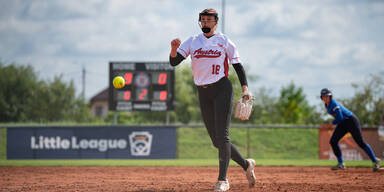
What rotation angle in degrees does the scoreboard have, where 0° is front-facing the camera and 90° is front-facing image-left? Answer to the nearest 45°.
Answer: approximately 0°

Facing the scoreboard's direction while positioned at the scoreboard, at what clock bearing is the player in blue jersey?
The player in blue jersey is roughly at 11 o'clock from the scoreboard.

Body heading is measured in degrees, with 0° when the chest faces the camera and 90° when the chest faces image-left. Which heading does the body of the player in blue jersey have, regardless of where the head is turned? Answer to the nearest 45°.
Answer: approximately 90°

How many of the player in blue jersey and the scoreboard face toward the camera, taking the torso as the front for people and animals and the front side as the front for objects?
1

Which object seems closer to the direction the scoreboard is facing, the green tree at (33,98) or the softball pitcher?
the softball pitcher

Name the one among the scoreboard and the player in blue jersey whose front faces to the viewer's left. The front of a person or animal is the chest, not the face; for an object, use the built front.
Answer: the player in blue jersey

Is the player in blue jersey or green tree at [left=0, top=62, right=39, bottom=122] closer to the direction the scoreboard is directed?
the player in blue jersey

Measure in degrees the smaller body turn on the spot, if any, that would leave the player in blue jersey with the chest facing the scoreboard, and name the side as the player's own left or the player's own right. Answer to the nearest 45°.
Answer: approximately 45° to the player's own right

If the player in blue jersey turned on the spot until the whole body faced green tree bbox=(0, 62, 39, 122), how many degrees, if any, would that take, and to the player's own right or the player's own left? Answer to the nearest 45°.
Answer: approximately 45° to the player's own right

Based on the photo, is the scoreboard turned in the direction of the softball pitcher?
yes
